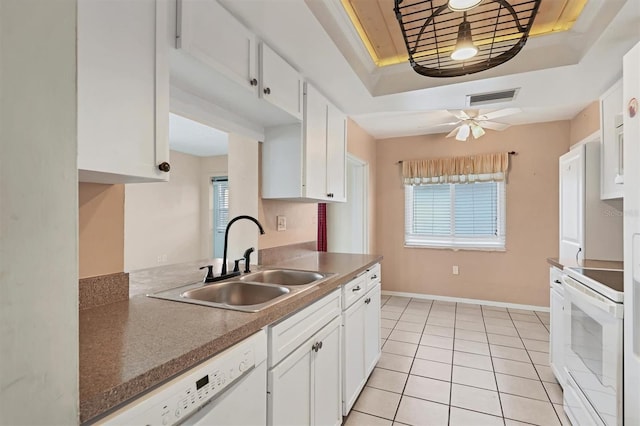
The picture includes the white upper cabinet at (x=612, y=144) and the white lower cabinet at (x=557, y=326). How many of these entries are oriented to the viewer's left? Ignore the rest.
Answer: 2

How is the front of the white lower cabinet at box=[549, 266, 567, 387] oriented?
to the viewer's left

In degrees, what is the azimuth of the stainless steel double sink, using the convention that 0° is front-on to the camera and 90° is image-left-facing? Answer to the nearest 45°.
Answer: approximately 315°

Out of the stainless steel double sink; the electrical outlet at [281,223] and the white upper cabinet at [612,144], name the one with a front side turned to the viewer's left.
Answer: the white upper cabinet

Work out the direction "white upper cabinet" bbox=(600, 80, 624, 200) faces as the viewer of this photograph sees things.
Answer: facing to the left of the viewer

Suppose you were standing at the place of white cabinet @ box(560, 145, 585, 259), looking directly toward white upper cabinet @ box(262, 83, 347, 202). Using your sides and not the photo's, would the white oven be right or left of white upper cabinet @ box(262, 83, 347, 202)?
left

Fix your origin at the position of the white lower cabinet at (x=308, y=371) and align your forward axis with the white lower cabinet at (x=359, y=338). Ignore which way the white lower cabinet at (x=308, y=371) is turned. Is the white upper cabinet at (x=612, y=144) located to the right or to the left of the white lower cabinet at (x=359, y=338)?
right

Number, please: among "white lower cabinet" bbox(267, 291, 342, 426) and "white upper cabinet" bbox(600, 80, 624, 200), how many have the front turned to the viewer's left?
1
